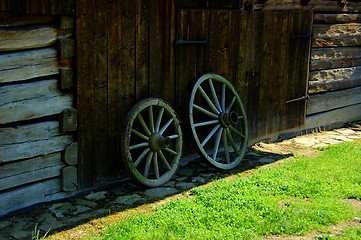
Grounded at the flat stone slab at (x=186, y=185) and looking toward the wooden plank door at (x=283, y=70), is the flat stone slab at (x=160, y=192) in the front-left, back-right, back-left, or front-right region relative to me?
back-left

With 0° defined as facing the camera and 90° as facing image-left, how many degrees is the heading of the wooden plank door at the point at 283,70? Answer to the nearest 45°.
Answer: approximately 315°

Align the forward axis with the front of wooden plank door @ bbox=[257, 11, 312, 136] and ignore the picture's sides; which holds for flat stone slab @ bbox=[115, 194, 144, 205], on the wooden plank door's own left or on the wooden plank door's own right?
on the wooden plank door's own right

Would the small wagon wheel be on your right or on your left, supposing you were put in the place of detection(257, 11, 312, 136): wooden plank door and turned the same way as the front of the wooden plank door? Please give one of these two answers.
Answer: on your right

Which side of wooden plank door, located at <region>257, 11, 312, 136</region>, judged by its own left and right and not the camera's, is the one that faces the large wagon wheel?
right

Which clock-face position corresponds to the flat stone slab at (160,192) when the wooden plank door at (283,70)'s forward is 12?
The flat stone slab is roughly at 2 o'clock from the wooden plank door.

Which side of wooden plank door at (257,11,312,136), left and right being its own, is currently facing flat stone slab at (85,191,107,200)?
right
